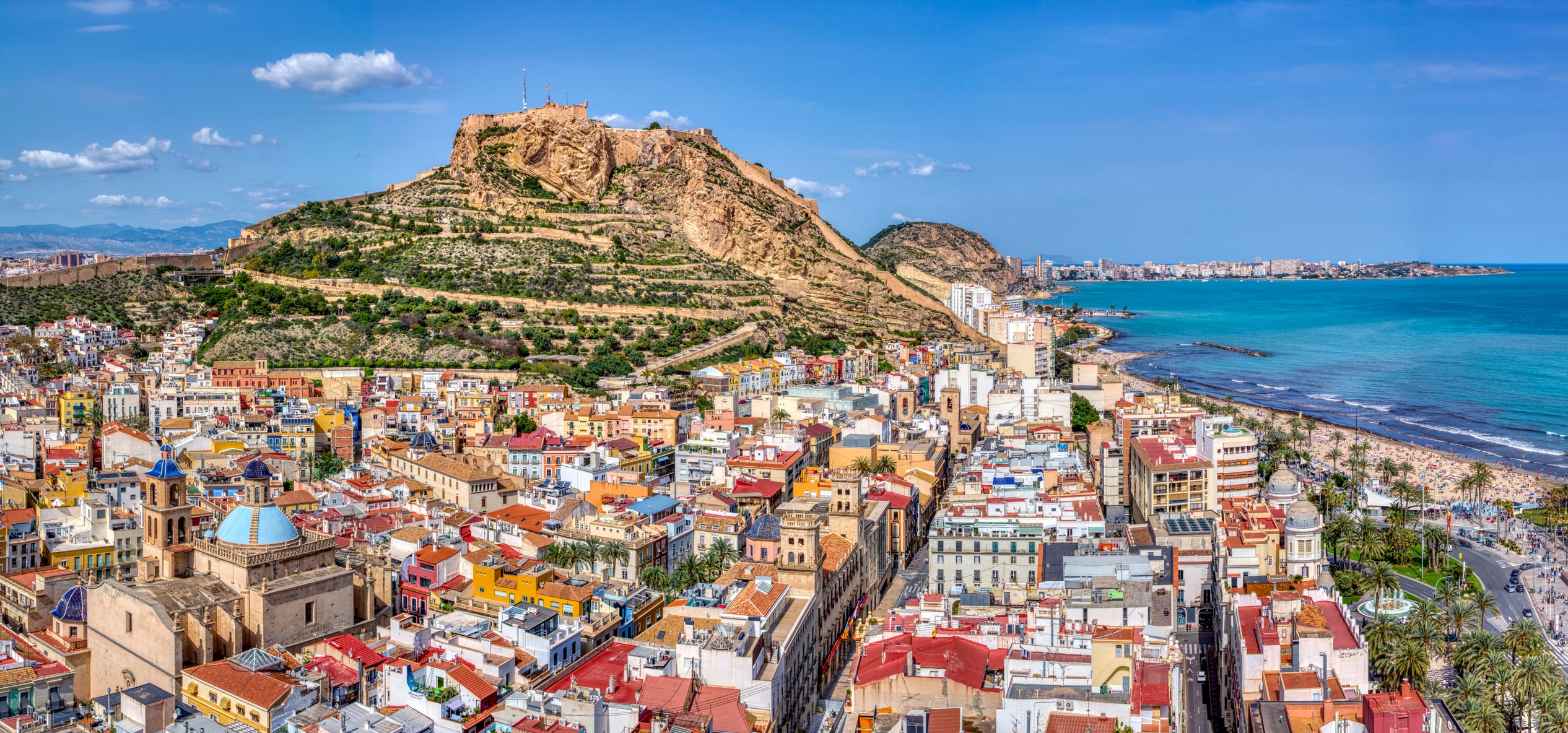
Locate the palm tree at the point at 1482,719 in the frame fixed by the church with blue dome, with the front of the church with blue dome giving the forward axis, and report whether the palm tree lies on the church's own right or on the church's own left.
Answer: on the church's own left

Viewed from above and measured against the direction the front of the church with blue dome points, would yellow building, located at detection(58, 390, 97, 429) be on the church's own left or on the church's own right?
on the church's own right

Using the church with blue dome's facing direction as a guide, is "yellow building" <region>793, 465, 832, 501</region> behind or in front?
behind

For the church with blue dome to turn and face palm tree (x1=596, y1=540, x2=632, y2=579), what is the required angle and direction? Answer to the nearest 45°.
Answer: approximately 135° to its left

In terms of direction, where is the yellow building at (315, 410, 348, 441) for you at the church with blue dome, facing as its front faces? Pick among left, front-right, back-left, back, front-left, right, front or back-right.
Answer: back-right

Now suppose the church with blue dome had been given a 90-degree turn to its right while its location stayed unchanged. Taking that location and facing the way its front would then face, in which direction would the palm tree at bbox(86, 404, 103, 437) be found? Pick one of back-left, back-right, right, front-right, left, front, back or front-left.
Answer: front-right

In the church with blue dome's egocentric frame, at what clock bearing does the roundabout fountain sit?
The roundabout fountain is roughly at 8 o'clock from the church with blue dome.

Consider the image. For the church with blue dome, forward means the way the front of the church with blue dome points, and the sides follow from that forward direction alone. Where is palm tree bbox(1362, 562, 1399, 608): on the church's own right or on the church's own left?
on the church's own left

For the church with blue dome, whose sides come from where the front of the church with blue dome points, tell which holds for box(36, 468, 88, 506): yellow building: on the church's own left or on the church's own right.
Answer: on the church's own right

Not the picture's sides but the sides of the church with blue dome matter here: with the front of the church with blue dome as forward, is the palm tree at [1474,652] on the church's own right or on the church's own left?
on the church's own left

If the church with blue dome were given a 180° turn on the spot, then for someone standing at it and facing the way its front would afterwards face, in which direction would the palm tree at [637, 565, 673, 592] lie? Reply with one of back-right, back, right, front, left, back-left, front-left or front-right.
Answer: front-right

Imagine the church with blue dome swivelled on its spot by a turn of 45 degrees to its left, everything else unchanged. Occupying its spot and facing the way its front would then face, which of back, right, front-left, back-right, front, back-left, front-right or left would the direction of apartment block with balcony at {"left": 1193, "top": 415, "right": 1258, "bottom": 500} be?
left

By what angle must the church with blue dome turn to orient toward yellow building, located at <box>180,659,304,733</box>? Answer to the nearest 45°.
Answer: approximately 45° to its left

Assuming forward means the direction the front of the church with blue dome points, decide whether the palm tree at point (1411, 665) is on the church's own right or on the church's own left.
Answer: on the church's own left

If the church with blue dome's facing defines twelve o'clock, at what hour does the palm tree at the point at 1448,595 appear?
The palm tree is roughly at 8 o'clock from the church with blue dome.

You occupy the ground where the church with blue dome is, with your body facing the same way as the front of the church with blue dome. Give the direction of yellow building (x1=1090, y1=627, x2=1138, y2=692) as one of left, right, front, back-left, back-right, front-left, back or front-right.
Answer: left

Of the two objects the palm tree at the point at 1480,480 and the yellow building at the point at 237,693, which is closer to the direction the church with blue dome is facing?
the yellow building

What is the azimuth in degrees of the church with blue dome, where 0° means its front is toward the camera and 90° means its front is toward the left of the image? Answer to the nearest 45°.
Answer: approximately 45°
